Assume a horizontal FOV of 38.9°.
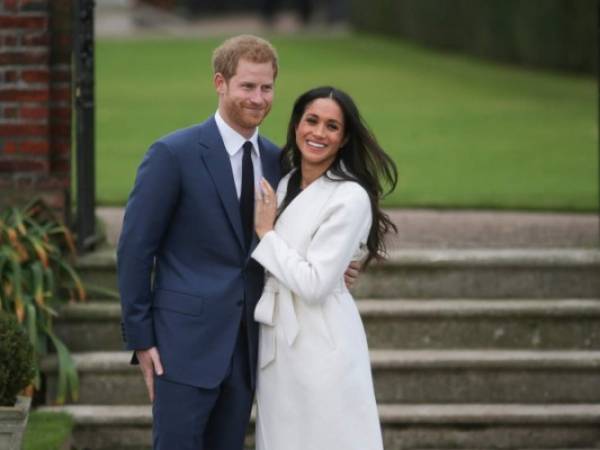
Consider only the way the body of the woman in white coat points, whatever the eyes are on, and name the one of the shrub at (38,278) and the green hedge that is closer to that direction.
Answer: the shrub

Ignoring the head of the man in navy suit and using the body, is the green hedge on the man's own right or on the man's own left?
on the man's own left

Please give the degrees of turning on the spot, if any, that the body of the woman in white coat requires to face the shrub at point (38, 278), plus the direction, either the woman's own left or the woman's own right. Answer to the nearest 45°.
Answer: approximately 90° to the woman's own right

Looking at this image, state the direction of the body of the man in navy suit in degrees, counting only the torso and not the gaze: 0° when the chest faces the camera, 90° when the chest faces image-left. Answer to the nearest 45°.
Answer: approximately 315°

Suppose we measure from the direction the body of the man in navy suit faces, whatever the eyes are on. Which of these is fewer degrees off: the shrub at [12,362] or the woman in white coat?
the woman in white coat

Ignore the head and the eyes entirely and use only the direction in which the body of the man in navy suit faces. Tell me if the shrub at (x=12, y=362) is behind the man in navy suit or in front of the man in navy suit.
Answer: behind
